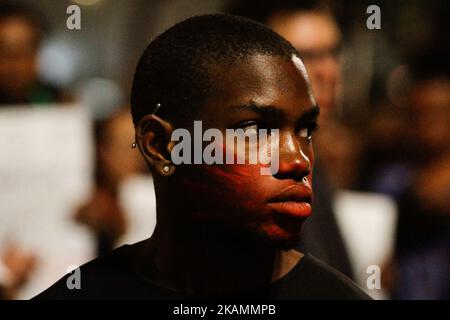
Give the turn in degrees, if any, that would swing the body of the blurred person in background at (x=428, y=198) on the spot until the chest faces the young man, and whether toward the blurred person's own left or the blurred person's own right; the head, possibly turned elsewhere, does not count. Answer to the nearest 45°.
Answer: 0° — they already face them

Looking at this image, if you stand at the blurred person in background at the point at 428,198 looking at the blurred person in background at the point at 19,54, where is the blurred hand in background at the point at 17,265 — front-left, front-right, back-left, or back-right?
front-left

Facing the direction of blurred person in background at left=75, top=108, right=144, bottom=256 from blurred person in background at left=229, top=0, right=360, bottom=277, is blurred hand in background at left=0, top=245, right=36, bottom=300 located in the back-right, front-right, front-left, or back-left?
front-left

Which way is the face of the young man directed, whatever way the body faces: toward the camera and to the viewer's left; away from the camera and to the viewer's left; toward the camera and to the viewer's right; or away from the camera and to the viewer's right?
toward the camera and to the viewer's right

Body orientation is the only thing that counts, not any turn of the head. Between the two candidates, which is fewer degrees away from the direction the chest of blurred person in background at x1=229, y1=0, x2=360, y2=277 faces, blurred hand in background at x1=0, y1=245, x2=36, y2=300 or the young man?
the young man

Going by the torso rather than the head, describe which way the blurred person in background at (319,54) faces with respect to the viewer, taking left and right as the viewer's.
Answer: facing the viewer

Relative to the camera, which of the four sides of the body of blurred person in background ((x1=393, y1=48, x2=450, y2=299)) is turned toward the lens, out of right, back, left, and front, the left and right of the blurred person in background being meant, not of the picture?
front

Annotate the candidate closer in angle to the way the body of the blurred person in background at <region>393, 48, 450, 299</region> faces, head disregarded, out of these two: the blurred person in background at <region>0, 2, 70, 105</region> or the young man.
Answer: the young man

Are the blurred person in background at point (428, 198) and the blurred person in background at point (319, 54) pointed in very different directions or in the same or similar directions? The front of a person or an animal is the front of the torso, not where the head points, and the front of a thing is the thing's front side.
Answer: same or similar directions

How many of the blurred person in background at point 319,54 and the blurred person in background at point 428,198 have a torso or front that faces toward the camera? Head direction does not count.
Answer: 2

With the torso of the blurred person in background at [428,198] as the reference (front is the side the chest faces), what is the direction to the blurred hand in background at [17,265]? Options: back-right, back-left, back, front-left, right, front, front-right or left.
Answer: front-right

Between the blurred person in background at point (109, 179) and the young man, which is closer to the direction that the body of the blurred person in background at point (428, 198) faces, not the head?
the young man

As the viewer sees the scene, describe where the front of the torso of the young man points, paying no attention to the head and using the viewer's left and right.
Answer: facing the viewer and to the right of the viewer
